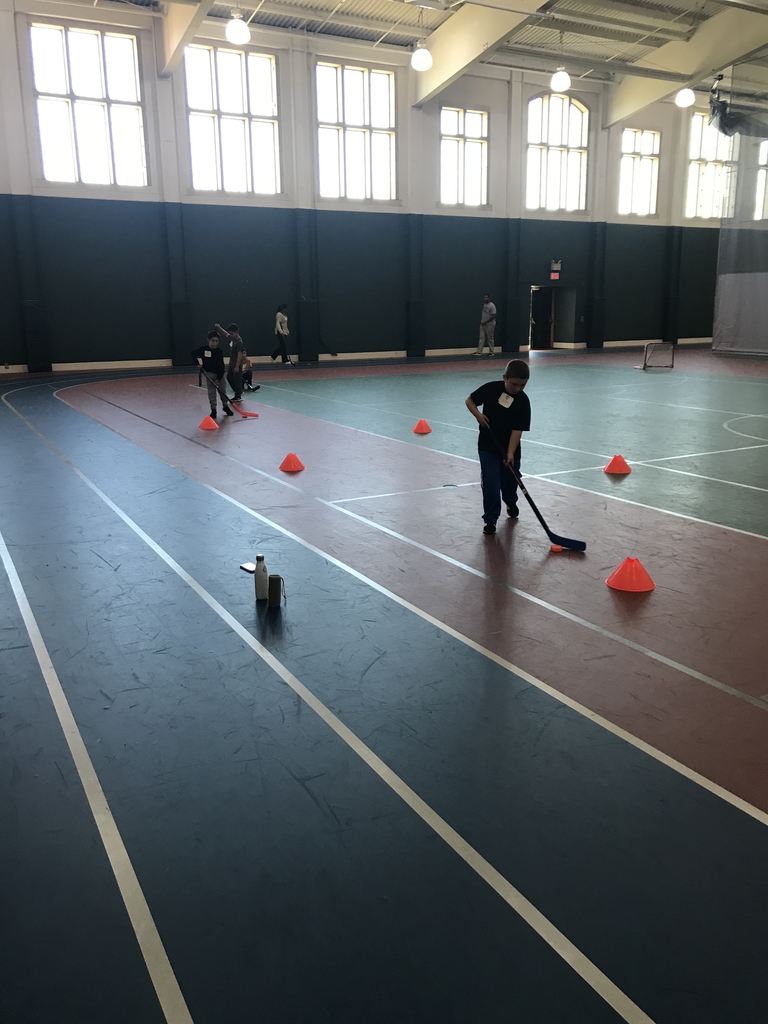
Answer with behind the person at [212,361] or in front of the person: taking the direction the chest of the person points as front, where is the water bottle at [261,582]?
in front

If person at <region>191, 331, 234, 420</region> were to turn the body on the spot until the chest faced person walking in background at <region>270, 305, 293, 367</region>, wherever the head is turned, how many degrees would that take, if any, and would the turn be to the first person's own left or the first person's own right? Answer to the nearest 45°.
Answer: approximately 135° to the first person's own left

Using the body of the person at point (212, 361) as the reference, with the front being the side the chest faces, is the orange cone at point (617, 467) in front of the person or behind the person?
in front

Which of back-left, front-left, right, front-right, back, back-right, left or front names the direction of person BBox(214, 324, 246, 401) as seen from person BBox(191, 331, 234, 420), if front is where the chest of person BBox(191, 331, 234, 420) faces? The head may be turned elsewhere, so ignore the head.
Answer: back-left

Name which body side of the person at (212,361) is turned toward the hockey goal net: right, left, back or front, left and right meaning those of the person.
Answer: left

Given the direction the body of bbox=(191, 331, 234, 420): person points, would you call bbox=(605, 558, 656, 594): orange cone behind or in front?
in front

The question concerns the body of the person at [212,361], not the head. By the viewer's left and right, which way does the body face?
facing the viewer and to the right of the viewer

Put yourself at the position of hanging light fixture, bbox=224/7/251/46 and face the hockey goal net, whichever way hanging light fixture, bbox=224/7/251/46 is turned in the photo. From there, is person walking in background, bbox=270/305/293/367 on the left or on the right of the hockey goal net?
left

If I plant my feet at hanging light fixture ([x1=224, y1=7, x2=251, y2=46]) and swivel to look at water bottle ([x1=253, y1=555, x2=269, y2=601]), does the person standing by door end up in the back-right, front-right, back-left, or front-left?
back-left
